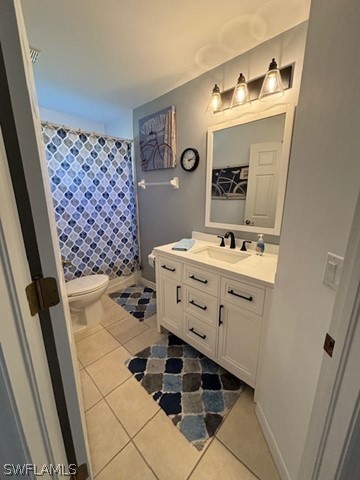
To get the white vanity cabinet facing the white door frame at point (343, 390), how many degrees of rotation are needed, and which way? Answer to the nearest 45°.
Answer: approximately 45° to its left

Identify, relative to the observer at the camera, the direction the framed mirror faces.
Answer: facing the viewer and to the left of the viewer

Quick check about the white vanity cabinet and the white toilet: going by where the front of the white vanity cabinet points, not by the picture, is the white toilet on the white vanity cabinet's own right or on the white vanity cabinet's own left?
on the white vanity cabinet's own right

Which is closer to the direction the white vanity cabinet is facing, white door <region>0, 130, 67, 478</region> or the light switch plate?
the white door

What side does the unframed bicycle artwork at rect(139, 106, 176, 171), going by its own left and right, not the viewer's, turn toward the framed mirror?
left

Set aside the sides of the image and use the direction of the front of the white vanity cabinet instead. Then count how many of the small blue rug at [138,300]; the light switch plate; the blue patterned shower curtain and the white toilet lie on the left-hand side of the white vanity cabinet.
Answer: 1

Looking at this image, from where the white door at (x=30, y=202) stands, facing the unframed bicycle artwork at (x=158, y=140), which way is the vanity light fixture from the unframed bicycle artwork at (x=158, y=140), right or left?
right

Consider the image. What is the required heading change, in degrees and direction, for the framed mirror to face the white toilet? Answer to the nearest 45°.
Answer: approximately 45° to its right

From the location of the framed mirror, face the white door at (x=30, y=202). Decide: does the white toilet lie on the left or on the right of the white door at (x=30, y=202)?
right

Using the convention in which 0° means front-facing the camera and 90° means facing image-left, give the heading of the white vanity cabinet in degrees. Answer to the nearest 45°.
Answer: approximately 45°
